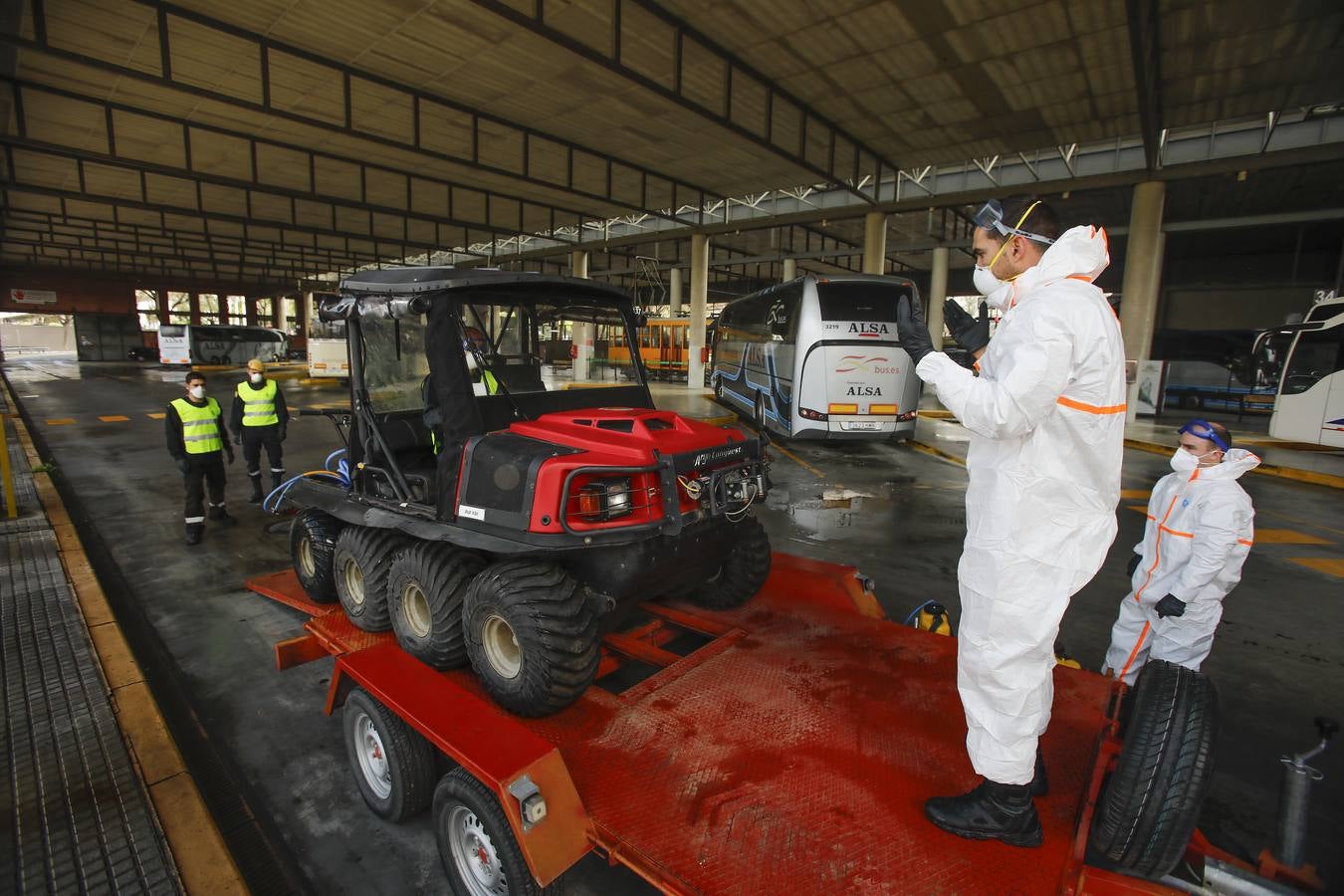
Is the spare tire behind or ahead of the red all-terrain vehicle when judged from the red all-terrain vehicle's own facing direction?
ahead

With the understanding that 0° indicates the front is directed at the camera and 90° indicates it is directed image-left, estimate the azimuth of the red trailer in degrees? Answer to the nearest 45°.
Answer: approximately 315°

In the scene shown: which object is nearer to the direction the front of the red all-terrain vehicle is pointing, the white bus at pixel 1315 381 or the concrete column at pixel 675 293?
the white bus

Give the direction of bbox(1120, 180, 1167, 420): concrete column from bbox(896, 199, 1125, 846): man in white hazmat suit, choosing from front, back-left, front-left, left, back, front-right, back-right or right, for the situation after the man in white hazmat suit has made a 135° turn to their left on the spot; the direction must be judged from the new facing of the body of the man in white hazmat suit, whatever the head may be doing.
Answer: back-left

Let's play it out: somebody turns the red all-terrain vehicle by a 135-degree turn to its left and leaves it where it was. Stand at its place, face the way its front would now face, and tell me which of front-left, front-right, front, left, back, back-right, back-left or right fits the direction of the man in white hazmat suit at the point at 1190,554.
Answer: right

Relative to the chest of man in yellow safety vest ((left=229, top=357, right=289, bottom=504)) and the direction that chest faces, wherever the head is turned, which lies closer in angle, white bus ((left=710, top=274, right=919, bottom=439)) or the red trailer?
the red trailer

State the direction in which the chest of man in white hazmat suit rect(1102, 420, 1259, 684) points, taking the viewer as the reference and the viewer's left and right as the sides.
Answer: facing the viewer and to the left of the viewer

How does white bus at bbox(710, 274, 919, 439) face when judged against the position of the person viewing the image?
facing away from the viewer and to the left of the viewer

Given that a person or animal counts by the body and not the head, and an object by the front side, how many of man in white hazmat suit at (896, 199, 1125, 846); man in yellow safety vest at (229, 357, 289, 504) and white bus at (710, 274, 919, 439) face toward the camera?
1

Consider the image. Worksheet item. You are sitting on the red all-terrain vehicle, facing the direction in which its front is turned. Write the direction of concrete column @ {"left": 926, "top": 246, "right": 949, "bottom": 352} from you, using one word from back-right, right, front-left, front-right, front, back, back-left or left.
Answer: left

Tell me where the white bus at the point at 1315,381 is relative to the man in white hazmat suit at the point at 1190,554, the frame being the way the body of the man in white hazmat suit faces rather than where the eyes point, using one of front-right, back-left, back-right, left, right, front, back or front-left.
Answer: back-right

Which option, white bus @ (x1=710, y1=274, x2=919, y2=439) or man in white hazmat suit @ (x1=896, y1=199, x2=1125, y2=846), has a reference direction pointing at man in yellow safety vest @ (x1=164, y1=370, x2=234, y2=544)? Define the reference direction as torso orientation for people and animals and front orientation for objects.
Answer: the man in white hazmat suit

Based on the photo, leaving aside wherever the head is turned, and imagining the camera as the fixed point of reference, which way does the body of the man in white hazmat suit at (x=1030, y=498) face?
to the viewer's left

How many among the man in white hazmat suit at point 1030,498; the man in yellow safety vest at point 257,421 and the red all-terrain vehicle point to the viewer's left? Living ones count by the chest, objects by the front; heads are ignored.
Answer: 1

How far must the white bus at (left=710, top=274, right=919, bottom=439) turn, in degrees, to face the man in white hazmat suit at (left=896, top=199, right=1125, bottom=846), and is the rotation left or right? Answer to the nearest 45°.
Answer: approximately 135° to its left

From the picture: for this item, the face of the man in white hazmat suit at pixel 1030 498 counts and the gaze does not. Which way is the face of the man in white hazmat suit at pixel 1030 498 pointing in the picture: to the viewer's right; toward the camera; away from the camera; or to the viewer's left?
to the viewer's left

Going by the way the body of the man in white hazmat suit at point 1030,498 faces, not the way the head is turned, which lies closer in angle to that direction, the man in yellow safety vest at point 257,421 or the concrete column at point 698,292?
the man in yellow safety vest

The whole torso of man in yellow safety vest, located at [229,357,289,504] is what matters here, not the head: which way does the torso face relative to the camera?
toward the camera
